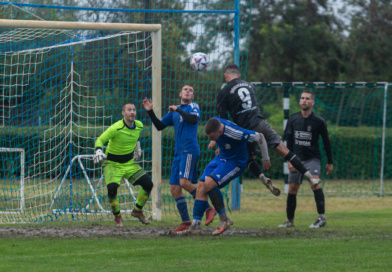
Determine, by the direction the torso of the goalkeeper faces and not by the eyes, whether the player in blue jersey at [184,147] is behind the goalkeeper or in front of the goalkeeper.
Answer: in front

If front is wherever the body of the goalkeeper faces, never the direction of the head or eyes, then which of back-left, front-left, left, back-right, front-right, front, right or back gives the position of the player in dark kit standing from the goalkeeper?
front-left

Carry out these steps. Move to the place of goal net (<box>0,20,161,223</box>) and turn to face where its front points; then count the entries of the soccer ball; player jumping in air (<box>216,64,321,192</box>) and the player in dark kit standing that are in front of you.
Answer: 3

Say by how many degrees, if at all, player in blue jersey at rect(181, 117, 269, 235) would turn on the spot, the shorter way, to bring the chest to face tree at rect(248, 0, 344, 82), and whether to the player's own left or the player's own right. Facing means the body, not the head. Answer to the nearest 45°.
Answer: approximately 135° to the player's own right

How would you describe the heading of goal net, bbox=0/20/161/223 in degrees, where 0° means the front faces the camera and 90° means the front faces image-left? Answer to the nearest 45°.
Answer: approximately 315°

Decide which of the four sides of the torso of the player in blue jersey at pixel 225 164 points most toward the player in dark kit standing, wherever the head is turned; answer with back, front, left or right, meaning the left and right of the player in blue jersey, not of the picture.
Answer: back

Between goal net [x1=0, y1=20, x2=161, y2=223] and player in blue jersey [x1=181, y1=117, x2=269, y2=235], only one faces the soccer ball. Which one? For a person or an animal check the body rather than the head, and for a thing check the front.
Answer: the goal net

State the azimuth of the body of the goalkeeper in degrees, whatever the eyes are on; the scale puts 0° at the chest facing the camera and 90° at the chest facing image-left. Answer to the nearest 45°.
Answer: approximately 315°

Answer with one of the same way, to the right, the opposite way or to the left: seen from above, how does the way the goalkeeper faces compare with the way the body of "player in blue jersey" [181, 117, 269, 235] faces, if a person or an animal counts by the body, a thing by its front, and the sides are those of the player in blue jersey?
to the left

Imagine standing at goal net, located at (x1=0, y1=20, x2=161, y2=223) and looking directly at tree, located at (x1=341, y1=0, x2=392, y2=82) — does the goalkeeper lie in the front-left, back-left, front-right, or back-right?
back-right

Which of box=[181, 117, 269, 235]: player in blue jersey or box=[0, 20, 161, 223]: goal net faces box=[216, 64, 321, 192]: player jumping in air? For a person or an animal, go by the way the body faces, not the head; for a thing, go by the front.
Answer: the goal net
